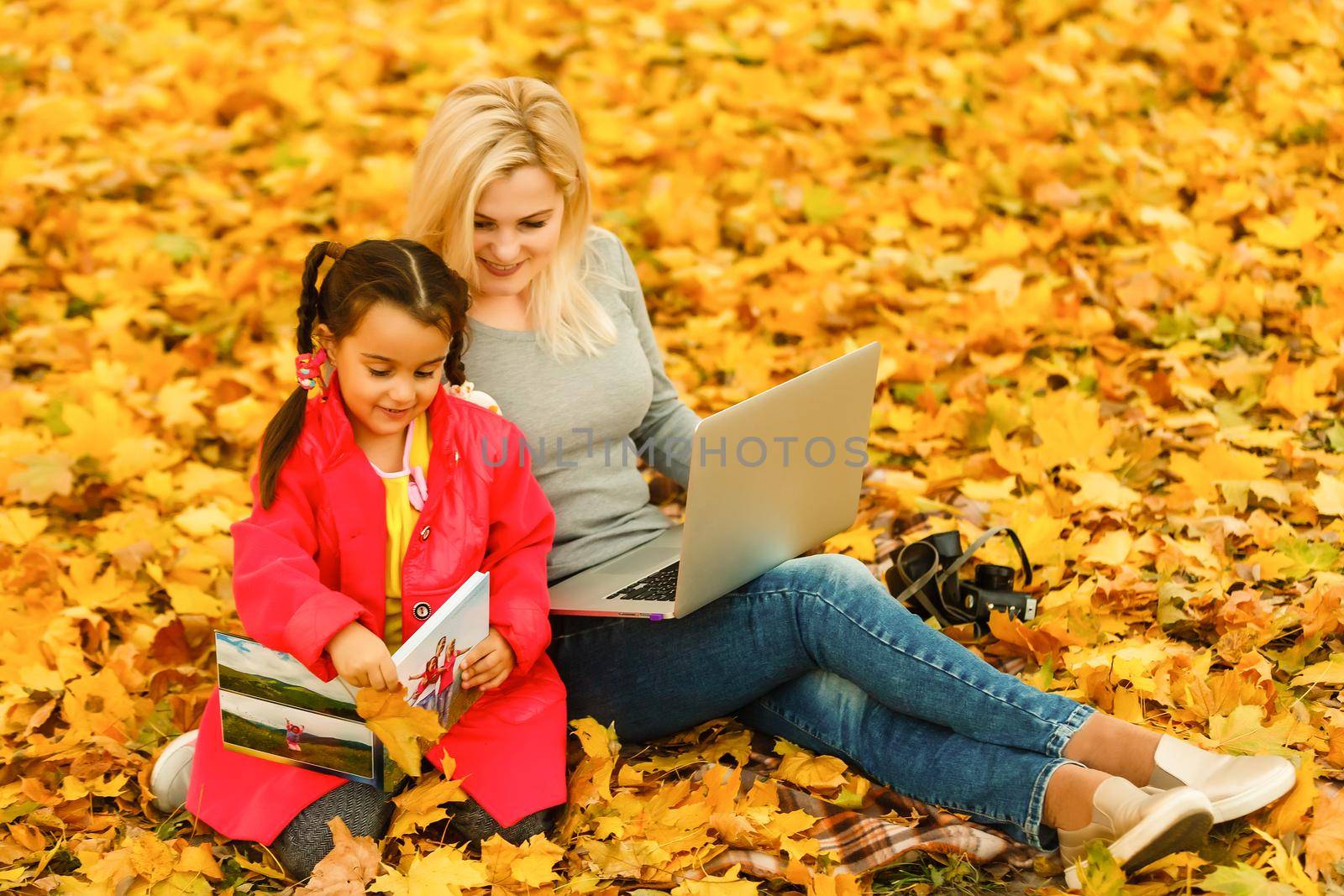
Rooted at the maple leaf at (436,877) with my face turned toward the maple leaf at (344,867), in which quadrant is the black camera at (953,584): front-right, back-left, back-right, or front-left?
back-right

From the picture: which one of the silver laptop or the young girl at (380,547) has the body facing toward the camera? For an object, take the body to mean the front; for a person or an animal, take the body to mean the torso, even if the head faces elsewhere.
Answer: the young girl

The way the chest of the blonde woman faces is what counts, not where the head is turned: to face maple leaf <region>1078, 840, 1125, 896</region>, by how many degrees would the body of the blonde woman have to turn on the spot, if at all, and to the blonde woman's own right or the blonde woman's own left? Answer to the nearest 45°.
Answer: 0° — they already face it

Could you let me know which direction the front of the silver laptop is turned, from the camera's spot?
facing away from the viewer and to the left of the viewer

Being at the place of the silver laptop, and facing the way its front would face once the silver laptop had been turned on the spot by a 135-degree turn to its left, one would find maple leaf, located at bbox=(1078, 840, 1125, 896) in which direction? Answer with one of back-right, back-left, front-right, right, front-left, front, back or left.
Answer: front-left

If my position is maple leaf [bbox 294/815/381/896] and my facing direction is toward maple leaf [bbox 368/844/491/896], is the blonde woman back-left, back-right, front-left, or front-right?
front-left

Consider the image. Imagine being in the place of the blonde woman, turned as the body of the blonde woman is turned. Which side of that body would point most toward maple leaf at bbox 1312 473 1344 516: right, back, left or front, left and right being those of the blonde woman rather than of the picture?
left

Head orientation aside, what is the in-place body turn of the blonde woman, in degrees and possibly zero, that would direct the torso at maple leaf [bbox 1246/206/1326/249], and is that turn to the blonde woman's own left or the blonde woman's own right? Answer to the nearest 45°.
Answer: approximately 90° to the blonde woman's own left

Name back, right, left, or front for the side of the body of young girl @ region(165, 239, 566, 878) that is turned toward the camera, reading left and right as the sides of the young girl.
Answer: front

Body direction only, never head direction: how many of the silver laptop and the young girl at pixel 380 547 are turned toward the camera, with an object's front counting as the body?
1

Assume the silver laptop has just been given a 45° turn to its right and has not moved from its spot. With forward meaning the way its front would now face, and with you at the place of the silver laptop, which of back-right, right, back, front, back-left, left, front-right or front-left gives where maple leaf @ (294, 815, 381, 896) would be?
back-left

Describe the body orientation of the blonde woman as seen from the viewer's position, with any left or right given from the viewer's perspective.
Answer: facing the viewer and to the right of the viewer
